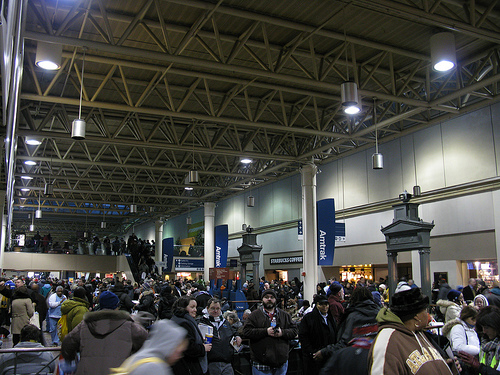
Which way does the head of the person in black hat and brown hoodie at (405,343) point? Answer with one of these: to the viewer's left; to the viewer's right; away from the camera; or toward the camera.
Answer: to the viewer's right

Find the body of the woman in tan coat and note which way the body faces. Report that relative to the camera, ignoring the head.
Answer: away from the camera

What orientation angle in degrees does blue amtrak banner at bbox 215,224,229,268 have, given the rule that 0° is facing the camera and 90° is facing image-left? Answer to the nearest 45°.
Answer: approximately 0°

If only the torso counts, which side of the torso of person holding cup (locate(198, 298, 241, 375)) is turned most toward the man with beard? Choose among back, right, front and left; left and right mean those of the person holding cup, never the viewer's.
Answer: left

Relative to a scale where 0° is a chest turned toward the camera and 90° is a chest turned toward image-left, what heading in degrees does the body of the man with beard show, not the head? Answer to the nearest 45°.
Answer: approximately 0°

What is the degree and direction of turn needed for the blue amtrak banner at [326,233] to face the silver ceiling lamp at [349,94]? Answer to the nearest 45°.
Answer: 0° — it already faces it
